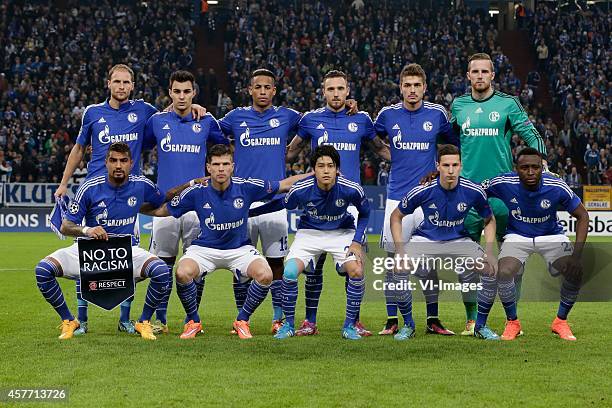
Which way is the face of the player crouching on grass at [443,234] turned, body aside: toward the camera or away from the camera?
toward the camera

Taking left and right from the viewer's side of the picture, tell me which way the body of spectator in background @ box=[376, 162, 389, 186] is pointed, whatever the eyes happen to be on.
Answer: facing the viewer

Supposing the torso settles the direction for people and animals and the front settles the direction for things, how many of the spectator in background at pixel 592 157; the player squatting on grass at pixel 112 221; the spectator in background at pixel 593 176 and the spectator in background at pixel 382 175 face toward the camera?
4

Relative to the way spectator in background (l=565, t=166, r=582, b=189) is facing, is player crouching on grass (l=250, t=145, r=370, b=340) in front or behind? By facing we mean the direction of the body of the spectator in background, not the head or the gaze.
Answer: in front

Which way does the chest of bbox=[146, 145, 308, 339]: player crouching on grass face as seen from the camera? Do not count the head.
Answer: toward the camera

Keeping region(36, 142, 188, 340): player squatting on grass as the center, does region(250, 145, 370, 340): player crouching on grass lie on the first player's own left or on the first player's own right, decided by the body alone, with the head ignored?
on the first player's own left

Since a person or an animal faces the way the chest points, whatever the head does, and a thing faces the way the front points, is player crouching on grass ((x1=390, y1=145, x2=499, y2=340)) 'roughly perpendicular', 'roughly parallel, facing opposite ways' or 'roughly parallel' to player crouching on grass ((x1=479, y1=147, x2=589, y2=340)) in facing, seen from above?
roughly parallel

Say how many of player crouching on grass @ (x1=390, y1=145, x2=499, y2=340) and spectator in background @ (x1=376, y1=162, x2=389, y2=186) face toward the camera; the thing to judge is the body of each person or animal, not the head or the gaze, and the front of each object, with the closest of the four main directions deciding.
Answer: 2

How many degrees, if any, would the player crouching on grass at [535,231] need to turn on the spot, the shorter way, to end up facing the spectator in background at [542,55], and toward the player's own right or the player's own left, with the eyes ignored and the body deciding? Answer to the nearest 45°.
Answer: approximately 180°

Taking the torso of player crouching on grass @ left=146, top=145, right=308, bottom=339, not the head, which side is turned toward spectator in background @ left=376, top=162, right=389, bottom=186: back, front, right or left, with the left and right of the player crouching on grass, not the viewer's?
back

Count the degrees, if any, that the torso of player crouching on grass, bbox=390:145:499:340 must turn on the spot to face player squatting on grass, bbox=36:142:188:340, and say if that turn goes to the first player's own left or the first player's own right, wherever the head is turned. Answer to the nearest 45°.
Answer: approximately 90° to the first player's own right

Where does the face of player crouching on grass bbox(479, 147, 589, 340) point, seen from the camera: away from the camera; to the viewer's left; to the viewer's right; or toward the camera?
toward the camera

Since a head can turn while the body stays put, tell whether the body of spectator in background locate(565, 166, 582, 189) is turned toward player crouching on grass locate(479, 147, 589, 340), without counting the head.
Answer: yes

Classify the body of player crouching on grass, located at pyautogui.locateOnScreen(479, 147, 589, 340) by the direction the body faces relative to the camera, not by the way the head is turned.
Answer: toward the camera
